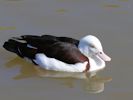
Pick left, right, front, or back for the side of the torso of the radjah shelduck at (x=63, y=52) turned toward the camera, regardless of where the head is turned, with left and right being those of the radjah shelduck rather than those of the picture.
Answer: right
